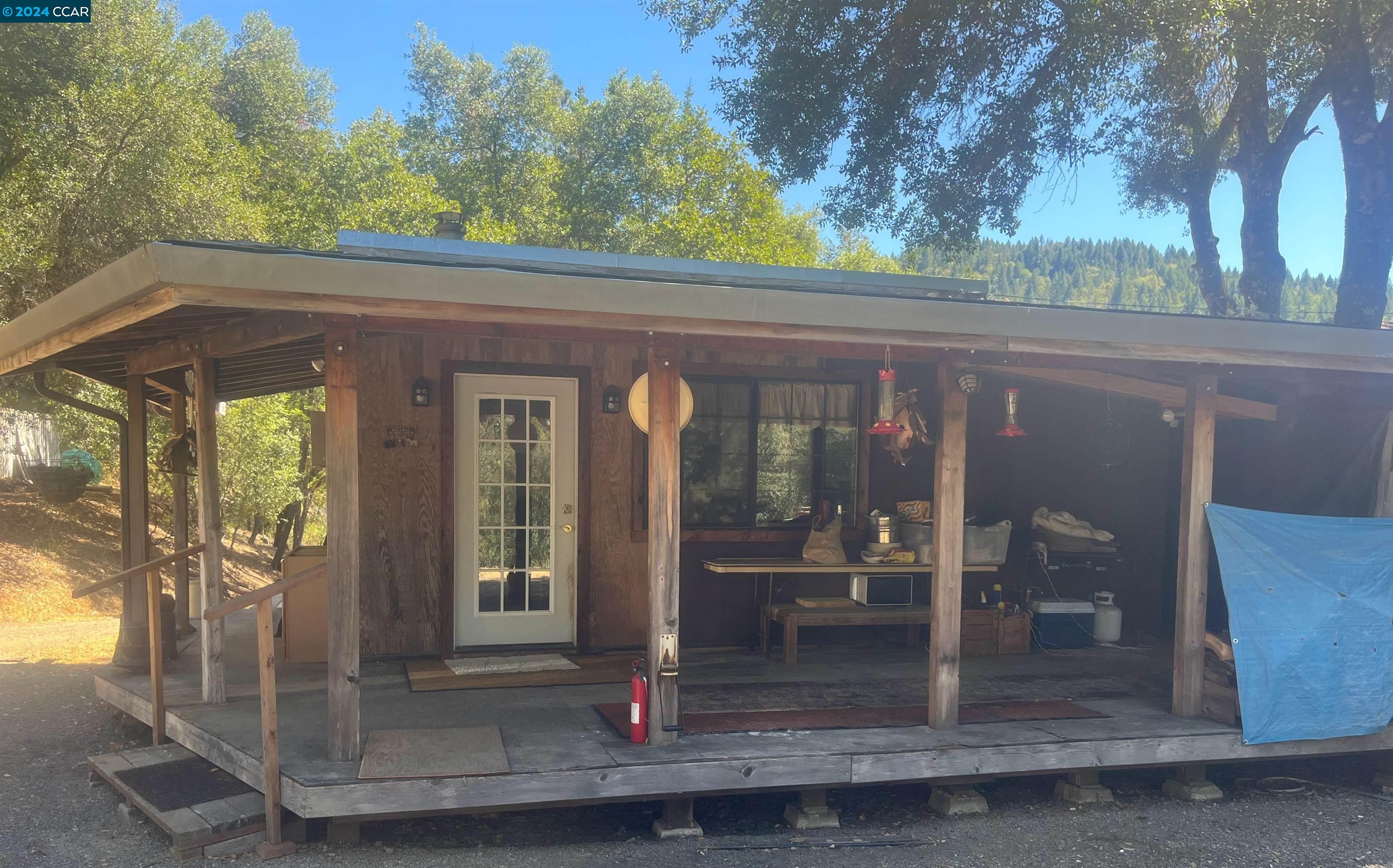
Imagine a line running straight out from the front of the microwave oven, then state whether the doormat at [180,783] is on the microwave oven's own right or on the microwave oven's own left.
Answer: on the microwave oven's own right

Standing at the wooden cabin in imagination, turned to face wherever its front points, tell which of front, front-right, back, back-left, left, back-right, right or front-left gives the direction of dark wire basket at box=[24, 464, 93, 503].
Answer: back-right

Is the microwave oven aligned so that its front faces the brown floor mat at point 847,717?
yes

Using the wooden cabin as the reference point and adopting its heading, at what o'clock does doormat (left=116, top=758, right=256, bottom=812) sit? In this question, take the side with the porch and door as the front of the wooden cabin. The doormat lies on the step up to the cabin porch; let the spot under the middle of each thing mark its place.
The doormat is roughly at 2 o'clock from the wooden cabin.

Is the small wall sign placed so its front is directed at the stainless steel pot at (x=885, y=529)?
no

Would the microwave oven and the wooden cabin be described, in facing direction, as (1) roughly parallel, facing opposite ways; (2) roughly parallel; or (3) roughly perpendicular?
roughly parallel

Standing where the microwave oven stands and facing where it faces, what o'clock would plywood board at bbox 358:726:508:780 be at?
The plywood board is roughly at 1 o'clock from the microwave oven.

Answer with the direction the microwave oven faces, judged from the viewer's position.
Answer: facing the viewer

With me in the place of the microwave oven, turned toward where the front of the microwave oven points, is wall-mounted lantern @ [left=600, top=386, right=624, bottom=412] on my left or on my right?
on my right

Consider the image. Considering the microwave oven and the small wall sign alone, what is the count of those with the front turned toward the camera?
2

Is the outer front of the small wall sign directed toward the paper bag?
no

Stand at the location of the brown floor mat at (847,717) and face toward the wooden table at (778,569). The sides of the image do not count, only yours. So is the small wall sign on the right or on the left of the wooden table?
left

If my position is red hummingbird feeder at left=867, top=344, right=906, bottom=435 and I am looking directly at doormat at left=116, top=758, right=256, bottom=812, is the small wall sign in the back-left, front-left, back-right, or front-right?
front-right
